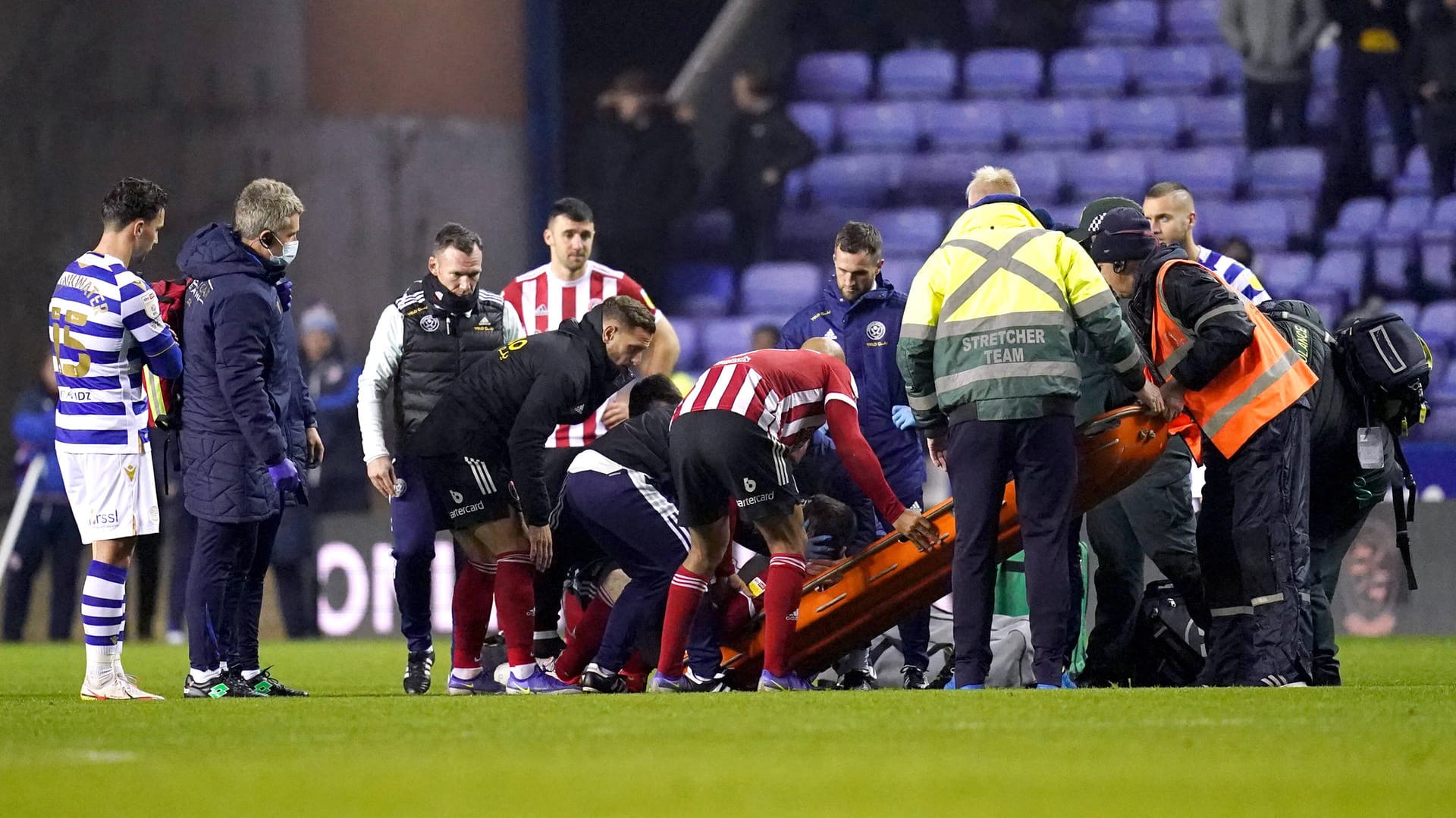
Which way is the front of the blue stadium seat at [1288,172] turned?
toward the camera

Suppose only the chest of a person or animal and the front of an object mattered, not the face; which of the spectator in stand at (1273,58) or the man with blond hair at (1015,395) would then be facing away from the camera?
the man with blond hair

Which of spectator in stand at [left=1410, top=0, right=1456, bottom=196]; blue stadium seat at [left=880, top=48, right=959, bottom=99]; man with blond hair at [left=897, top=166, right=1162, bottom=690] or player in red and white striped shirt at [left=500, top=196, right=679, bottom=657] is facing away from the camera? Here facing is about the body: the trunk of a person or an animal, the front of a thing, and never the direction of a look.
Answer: the man with blond hair

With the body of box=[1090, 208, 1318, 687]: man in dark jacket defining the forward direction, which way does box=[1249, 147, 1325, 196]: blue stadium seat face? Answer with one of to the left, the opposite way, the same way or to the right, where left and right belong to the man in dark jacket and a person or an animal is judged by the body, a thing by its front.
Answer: to the left

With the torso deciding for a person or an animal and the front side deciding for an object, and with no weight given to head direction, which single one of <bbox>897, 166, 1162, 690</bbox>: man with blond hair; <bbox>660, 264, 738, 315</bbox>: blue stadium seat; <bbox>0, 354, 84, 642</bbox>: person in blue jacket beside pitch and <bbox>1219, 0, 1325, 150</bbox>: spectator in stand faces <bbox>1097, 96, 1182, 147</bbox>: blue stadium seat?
the man with blond hair

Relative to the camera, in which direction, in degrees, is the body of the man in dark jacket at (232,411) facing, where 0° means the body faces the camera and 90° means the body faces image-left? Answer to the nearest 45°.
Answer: approximately 270°

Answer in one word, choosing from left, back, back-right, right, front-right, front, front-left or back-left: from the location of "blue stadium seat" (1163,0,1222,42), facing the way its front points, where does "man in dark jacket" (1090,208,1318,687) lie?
front

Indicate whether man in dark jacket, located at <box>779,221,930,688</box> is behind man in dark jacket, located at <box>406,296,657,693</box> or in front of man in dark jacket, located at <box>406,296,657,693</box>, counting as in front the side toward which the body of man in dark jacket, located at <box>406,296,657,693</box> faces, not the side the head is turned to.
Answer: in front

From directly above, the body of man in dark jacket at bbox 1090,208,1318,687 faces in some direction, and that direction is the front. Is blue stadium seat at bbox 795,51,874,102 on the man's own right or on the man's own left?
on the man's own right

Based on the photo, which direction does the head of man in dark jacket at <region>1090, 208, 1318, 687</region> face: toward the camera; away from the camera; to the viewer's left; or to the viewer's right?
to the viewer's left

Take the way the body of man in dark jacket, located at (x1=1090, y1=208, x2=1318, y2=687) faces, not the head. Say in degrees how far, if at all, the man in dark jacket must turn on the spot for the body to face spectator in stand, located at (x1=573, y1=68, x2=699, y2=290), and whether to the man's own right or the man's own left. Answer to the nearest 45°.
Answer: approximately 45° to the man's own right

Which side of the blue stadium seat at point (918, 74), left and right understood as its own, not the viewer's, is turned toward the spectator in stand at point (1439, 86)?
left

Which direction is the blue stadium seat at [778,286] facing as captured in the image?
toward the camera

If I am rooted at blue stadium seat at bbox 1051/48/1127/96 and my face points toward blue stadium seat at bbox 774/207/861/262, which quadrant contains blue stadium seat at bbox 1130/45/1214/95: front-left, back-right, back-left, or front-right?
back-left
